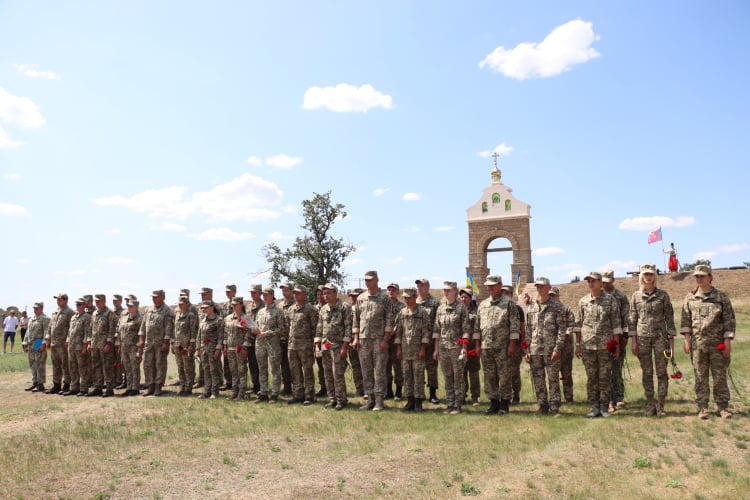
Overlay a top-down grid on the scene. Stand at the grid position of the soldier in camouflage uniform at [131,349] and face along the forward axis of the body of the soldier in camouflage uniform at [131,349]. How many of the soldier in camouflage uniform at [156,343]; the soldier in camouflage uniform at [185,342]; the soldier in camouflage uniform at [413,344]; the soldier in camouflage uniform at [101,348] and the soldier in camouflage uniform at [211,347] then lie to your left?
4

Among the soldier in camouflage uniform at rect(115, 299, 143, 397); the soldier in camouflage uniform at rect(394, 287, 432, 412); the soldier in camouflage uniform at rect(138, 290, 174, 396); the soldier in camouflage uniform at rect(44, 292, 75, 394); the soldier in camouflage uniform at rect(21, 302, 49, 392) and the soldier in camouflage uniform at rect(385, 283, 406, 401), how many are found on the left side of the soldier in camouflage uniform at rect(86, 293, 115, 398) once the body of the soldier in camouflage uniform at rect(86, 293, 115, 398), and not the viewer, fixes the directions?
4

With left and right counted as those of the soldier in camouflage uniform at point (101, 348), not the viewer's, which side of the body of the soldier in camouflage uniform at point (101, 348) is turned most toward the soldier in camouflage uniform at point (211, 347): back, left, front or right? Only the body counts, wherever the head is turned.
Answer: left

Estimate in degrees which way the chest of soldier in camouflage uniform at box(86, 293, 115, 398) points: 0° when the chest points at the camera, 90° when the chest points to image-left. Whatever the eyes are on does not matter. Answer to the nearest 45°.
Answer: approximately 45°

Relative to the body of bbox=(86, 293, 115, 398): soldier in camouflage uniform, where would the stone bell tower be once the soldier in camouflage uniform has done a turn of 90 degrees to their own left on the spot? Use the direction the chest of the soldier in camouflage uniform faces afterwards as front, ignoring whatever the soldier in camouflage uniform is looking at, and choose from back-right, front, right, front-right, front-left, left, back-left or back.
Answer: left

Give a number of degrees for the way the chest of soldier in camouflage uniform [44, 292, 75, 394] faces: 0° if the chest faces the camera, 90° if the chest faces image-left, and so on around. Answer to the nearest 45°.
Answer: approximately 45°

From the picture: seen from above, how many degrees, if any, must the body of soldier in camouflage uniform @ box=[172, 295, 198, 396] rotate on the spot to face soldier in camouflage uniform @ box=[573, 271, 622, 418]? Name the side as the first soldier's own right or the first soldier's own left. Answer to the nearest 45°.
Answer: approximately 90° to the first soldier's own left

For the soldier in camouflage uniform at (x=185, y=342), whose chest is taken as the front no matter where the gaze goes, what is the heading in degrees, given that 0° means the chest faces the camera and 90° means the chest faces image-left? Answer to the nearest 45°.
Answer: approximately 45°

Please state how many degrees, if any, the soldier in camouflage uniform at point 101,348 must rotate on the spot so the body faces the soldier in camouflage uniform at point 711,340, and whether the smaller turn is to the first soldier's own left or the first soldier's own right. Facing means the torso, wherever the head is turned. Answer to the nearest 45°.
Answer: approximately 90° to the first soldier's own left

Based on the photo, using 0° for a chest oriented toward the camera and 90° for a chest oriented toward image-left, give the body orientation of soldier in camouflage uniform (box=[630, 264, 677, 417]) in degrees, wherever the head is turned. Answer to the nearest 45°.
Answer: approximately 0°
